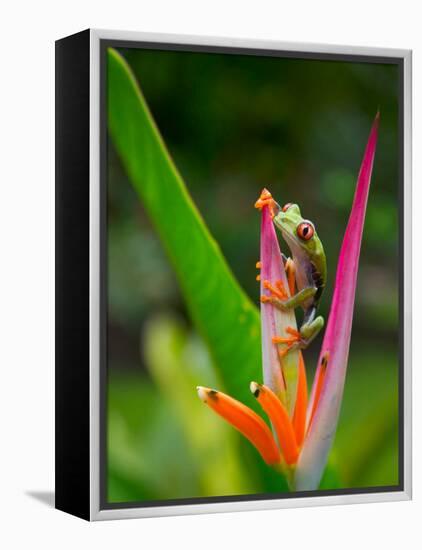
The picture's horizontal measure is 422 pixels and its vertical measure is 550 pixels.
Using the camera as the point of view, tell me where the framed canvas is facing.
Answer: facing the viewer and to the right of the viewer
